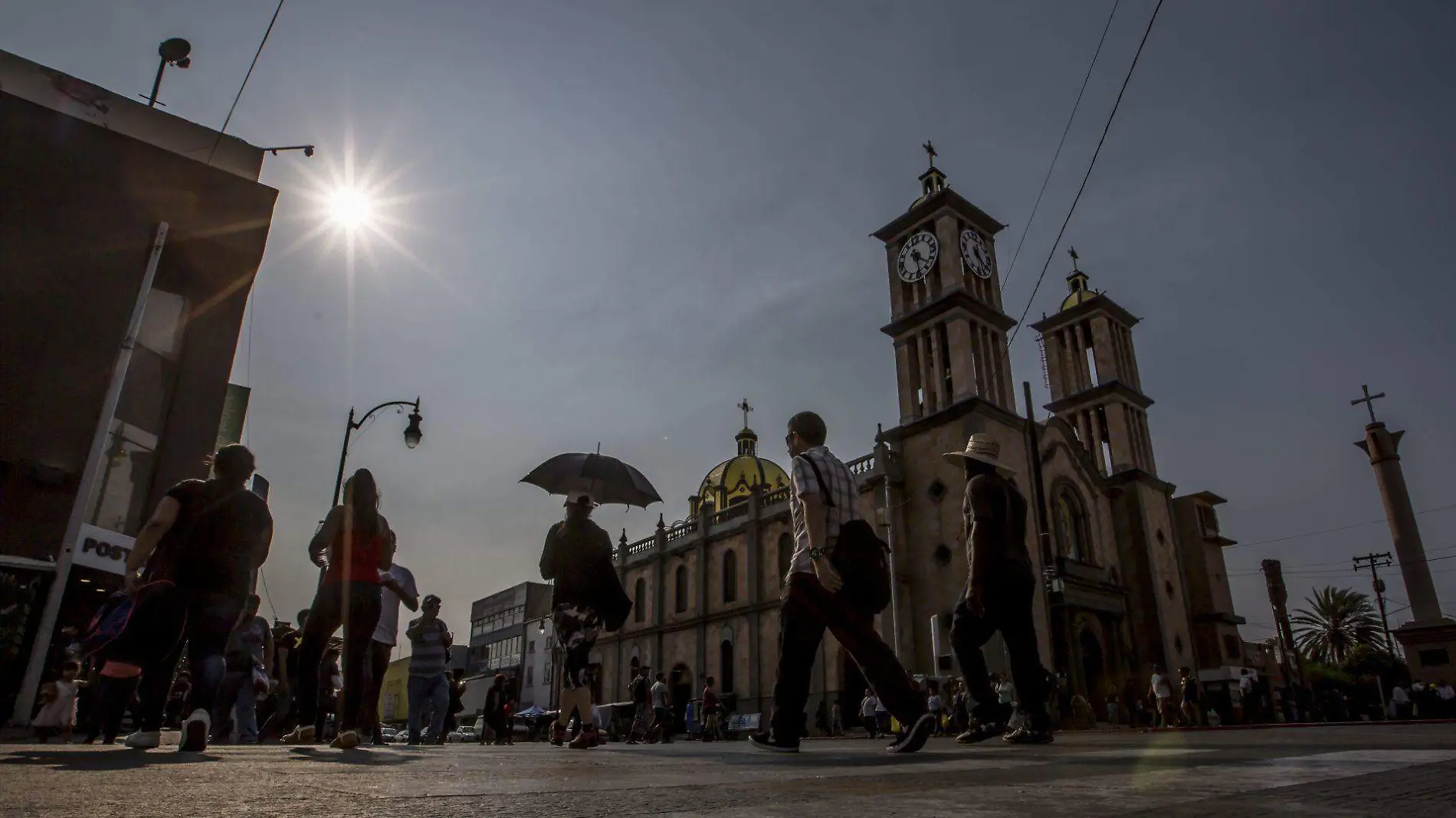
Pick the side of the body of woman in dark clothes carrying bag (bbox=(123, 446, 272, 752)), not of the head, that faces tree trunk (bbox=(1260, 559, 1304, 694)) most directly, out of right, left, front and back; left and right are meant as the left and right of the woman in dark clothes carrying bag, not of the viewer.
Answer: right

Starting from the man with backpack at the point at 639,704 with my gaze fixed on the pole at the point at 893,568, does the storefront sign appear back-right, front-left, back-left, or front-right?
back-right

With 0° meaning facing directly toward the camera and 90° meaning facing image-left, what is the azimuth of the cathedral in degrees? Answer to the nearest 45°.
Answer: approximately 315°

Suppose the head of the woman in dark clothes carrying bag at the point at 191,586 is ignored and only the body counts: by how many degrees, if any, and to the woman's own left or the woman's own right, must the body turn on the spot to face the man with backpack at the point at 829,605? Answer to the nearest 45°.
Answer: approximately 135° to the woman's own right

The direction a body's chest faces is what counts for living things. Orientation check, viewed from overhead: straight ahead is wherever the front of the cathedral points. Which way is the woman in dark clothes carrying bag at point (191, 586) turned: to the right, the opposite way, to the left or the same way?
the opposite way

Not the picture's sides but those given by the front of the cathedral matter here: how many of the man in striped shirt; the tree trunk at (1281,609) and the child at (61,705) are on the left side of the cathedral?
1

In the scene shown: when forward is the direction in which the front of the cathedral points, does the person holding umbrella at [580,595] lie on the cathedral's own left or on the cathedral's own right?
on the cathedral's own right

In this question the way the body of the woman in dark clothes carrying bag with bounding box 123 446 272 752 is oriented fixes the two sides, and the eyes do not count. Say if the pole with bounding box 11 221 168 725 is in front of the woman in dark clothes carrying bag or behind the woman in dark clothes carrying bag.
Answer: in front

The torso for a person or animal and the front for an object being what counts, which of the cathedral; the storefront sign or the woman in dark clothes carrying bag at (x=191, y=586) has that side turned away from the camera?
the woman in dark clothes carrying bag

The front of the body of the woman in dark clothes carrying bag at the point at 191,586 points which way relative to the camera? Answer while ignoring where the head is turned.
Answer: away from the camera
